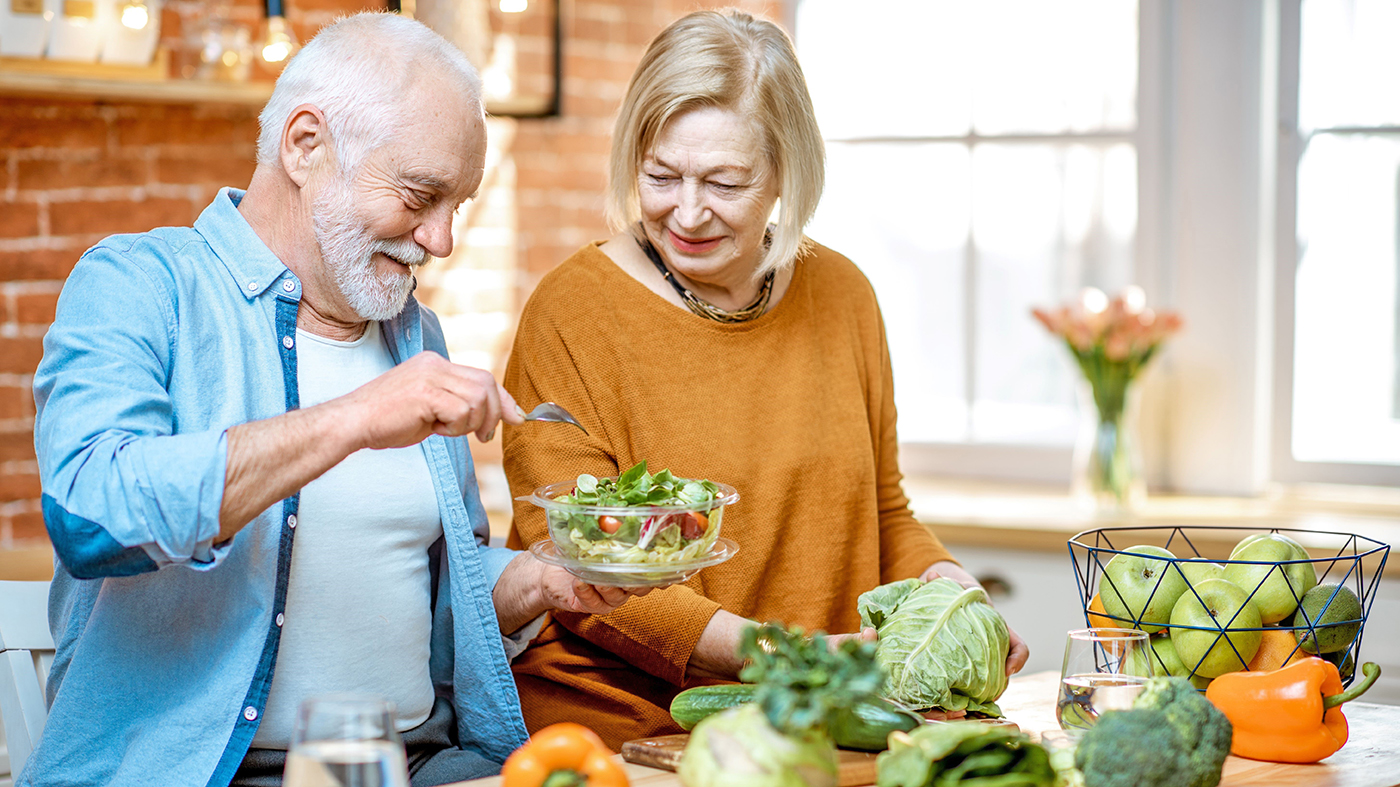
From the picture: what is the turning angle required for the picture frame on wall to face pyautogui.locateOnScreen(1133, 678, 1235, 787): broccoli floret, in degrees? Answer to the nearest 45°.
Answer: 0° — it already faces it

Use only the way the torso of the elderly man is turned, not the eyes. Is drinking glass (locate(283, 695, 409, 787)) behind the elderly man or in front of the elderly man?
in front

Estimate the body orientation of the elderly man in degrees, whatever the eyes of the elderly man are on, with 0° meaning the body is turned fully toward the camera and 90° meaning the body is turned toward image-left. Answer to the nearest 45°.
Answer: approximately 315°

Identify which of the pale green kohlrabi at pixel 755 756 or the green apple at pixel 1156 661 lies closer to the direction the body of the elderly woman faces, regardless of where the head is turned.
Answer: the pale green kohlrabi

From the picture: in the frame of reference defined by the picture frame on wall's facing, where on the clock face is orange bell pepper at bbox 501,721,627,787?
The orange bell pepper is roughly at 12 o'clock from the picture frame on wall.

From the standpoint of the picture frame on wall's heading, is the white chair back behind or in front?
in front

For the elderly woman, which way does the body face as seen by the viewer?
toward the camera

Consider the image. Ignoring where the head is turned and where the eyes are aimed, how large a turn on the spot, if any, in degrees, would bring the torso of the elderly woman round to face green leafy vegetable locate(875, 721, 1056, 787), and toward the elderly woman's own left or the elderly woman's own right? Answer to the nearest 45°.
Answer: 0° — they already face it

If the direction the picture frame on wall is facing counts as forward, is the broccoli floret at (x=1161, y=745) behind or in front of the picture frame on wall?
in front

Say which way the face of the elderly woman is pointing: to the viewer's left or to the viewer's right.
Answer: to the viewer's left

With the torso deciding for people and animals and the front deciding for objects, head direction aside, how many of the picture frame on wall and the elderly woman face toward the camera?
2

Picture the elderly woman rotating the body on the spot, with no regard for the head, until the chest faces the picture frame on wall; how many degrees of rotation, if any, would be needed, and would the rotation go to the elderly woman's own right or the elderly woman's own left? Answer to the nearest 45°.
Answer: approximately 180°

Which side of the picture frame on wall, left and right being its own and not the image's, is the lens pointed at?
front

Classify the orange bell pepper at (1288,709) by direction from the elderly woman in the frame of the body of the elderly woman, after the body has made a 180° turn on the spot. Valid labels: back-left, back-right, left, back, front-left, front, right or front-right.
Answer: back-right

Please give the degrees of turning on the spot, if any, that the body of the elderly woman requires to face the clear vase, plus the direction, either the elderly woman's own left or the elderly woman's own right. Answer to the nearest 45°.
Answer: approximately 135° to the elderly woman's own left

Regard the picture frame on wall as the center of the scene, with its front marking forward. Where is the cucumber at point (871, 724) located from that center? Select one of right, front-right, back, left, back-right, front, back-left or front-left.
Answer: front
